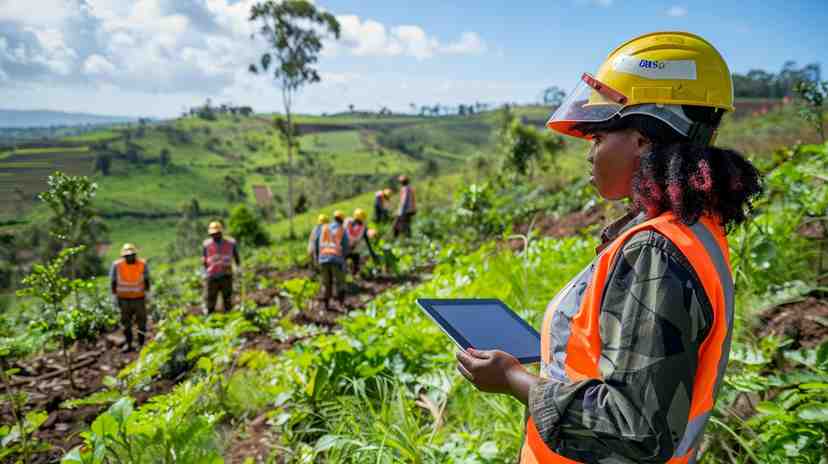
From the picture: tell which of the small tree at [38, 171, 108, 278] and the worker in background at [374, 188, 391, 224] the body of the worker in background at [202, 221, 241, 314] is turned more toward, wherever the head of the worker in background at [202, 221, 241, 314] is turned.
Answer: the small tree

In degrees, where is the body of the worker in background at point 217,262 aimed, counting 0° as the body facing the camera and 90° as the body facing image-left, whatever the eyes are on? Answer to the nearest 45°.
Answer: approximately 0°

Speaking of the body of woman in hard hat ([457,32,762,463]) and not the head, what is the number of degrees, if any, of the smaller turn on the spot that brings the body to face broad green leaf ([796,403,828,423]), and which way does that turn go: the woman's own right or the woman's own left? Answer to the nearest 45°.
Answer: approximately 135° to the woman's own right

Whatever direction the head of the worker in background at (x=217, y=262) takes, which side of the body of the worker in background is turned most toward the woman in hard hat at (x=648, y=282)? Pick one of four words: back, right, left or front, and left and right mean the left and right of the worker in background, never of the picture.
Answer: front

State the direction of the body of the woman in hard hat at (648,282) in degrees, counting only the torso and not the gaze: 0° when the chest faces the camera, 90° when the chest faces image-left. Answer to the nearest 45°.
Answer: approximately 90°

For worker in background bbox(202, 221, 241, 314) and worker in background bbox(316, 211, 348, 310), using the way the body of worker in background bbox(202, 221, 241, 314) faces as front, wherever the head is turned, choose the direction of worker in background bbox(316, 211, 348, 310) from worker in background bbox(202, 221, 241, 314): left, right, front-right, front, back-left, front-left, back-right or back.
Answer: left

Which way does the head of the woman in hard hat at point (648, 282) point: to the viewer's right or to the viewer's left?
to the viewer's left

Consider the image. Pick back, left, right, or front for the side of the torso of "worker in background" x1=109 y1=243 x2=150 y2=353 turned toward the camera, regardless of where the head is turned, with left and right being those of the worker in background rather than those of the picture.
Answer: front

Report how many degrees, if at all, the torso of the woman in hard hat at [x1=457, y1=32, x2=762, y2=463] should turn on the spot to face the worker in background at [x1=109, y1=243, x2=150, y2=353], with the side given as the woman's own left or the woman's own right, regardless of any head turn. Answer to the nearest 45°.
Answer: approximately 45° to the woman's own right

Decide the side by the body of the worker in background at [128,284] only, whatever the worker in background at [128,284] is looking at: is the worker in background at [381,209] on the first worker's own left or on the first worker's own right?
on the first worker's own left

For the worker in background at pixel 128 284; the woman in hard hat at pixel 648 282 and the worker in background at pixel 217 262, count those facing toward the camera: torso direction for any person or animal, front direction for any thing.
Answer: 2
